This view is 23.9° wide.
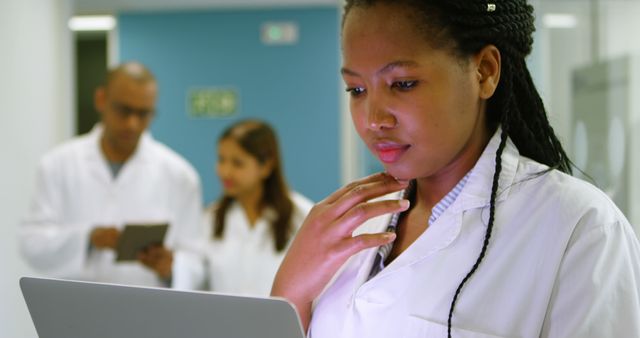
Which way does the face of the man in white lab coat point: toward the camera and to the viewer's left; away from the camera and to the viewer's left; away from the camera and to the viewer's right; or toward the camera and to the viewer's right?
toward the camera and to the viewer's right

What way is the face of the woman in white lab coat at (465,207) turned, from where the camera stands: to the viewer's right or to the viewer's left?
to the viewer's left

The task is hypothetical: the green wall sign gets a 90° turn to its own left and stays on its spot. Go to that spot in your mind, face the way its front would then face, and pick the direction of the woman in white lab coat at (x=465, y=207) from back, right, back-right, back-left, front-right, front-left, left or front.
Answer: right

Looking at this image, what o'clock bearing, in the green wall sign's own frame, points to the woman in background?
The woman in background is roughly at 12 o'clock from the green wall sign.

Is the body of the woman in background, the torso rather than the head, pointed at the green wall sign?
no

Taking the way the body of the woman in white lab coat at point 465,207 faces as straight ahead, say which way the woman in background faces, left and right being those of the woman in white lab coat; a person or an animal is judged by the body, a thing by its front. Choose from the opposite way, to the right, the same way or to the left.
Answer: the same way

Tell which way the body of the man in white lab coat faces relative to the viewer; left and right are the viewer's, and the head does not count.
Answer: facing the viewer

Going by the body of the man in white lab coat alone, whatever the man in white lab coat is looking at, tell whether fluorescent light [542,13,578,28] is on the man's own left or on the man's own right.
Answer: on the man's own left

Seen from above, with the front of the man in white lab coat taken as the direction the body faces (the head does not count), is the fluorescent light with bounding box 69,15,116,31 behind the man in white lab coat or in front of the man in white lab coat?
behind

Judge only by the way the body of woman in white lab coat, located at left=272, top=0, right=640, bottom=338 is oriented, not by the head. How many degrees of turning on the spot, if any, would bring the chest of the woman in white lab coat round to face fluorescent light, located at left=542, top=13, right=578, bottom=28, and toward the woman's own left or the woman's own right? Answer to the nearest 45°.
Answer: approximately 135° to the woman's own right

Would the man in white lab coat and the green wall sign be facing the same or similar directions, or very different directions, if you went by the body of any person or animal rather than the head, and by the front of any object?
same or similar directions

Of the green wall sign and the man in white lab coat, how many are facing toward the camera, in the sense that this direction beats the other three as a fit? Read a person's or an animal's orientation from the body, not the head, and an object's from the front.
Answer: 2

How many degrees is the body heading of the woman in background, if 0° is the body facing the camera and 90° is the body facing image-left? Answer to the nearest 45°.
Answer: approximately 45°

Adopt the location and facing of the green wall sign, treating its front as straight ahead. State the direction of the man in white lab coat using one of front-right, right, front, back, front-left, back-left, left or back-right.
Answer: front
